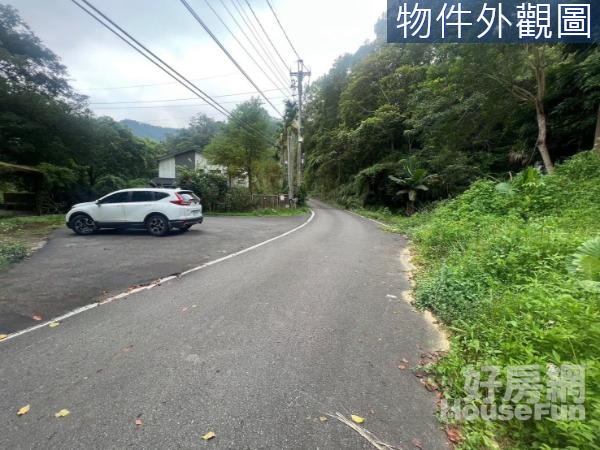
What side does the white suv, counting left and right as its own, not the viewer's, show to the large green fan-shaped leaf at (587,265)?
back

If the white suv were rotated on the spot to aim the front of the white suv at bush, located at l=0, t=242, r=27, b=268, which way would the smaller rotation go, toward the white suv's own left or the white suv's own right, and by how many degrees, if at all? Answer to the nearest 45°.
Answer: approximately 90° to the white suv's own left

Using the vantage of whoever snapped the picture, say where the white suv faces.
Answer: facing away from the viewer and to the left of the viewer

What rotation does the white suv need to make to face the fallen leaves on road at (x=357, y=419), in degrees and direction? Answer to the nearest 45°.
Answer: approximately 135° to its left

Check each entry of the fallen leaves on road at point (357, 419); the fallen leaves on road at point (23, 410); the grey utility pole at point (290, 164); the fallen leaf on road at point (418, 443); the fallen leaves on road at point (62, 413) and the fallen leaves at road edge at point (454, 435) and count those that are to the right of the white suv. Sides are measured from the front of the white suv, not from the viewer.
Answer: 1

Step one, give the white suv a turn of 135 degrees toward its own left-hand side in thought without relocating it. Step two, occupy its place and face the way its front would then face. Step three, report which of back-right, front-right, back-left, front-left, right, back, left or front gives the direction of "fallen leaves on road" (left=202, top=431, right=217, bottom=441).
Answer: front

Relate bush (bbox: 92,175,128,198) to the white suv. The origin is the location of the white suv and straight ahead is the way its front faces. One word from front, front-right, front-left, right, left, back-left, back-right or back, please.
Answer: front-right

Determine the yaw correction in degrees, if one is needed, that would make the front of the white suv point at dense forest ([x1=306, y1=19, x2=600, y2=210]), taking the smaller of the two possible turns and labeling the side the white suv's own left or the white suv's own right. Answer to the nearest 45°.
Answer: approximately 135° to the white suv's own right

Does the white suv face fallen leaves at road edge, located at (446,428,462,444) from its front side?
no

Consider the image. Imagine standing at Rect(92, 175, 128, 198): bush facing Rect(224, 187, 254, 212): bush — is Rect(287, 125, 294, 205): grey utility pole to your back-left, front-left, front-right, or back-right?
front-left

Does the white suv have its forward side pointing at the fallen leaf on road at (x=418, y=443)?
no

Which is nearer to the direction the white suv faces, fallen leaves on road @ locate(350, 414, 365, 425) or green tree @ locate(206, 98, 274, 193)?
the green tree
